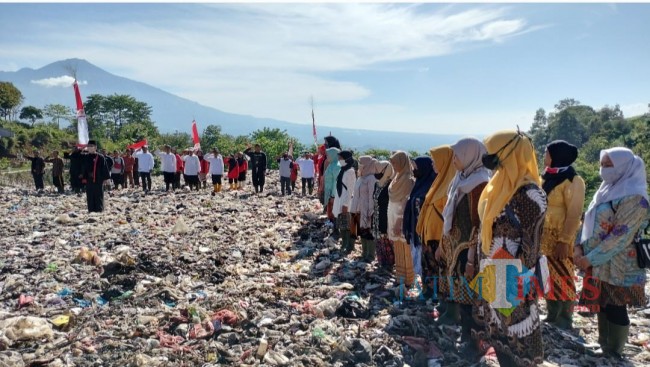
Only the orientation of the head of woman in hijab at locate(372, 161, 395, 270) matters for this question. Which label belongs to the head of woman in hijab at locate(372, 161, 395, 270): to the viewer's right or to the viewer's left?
to the viewer's left

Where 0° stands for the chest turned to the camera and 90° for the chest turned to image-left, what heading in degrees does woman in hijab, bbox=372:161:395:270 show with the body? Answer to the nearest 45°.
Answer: approximately 90°

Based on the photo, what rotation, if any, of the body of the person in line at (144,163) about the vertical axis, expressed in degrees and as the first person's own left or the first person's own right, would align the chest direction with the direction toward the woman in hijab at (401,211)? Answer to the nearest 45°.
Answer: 0° — they already face them

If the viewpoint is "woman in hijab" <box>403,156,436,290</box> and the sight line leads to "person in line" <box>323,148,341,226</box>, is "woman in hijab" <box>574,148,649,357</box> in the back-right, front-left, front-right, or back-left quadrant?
back-right

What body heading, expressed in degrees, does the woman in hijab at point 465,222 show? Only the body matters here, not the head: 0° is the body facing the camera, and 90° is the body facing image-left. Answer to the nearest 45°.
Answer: approximately 90°

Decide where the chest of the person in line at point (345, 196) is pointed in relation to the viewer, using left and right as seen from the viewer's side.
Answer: facing to the left of the viewer

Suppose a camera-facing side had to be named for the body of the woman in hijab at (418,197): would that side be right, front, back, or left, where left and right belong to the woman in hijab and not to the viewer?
left

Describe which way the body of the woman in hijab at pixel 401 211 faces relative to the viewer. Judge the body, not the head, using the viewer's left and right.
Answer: facing to the left of the viewer

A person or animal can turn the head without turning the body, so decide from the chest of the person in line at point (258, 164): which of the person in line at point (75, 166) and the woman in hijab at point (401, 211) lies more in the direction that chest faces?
the woman in hijab

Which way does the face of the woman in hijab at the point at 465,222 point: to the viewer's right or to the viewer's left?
to the viewer's left

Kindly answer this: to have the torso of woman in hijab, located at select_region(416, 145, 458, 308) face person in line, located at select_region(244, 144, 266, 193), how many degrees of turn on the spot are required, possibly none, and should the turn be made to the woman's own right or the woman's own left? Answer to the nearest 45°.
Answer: approximately 45° to the woman's own right

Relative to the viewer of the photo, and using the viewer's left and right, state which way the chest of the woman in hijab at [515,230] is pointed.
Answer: facing to the left of the viewer

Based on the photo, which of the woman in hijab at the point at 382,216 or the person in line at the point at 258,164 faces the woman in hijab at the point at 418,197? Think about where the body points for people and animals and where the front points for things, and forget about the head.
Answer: the person in line
